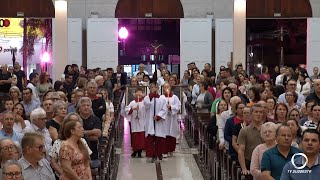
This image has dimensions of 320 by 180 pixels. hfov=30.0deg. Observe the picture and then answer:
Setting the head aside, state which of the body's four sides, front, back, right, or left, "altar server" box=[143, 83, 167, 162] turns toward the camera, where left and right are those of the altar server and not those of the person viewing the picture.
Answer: front

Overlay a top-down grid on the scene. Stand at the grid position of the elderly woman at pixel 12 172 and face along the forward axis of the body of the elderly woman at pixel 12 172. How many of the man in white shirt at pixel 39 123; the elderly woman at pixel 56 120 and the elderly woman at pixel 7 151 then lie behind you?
3

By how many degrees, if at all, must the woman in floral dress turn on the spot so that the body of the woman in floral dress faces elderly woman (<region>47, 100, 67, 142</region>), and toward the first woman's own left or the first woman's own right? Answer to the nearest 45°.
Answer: approximately 135° to the first woman's own left

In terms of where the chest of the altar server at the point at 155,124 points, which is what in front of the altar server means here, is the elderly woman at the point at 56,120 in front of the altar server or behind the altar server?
in front

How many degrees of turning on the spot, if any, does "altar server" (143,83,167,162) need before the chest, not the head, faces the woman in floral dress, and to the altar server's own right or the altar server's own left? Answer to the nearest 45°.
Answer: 0° — they already face them

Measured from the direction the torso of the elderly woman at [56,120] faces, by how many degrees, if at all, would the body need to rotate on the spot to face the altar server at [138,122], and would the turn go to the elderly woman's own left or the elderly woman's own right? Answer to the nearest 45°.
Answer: approximately 135° to the elderly woman's own left

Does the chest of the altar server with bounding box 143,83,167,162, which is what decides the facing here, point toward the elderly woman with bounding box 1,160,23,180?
yes

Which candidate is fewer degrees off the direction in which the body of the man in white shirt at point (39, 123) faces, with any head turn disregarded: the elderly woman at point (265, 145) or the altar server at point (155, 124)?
the elderly woman

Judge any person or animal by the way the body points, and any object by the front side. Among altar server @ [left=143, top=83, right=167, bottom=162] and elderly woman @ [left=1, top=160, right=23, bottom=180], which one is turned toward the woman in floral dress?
the altar server

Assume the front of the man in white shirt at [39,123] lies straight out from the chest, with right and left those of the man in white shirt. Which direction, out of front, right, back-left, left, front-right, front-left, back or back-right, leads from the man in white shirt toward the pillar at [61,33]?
back-left

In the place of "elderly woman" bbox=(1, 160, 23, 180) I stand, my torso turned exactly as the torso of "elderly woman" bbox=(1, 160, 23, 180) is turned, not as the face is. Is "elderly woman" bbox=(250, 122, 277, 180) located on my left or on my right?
on my left

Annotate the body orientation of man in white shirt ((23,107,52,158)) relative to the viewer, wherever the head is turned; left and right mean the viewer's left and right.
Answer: facing the viewer and to the right of the viewer

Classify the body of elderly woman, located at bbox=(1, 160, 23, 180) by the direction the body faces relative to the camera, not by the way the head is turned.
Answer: toward the camera

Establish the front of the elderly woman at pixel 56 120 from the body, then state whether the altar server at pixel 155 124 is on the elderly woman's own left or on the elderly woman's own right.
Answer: on the elderly woman's own left

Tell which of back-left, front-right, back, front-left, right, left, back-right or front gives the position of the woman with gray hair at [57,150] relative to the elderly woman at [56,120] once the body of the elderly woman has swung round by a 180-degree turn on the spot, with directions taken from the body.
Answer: back-left

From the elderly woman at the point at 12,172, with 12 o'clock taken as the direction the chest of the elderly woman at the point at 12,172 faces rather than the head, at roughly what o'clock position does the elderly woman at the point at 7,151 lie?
the elderly woman at the point at 7,151 is roughly at 6 o'clock from the elderly woman at the point at 12,172.

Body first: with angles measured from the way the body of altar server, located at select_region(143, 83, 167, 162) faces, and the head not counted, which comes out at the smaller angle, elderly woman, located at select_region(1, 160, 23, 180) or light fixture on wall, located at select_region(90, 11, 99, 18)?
the elderly woman

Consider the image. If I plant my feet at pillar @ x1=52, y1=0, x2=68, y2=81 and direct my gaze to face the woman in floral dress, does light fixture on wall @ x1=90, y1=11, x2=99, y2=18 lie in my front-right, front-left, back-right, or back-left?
back-left

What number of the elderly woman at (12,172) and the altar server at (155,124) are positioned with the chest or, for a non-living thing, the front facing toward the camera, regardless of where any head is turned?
2
